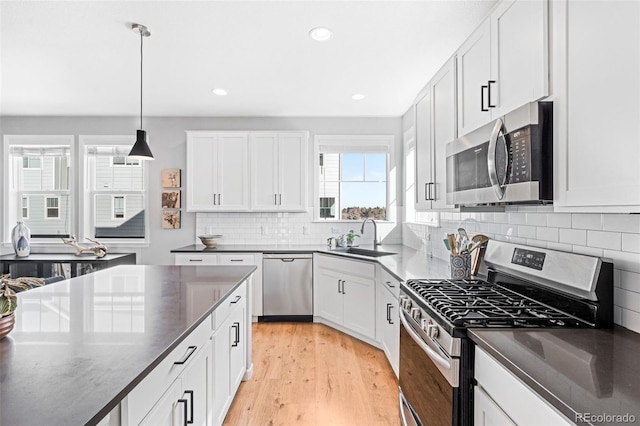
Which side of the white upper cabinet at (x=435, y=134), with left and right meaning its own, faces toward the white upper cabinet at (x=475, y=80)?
left

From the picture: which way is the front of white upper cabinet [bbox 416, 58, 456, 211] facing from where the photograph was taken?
facing to the left of the viewer

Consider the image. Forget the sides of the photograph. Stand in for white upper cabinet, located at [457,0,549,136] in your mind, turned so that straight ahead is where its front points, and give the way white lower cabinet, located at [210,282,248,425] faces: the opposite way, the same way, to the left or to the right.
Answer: the opposite way

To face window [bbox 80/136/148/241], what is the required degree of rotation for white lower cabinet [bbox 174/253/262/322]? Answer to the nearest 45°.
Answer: approximately 135° to its right

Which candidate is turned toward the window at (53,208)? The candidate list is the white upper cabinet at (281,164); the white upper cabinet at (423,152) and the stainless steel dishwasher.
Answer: the white upper cabinet at (423,152)

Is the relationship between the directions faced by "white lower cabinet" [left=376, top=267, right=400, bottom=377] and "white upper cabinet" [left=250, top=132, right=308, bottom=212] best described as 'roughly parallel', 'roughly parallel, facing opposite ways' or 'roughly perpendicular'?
roughly perpendicular

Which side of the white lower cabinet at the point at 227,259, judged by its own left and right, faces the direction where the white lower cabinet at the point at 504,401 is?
front

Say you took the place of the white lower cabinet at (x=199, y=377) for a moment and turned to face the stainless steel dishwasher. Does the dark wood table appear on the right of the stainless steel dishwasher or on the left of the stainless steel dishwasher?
left

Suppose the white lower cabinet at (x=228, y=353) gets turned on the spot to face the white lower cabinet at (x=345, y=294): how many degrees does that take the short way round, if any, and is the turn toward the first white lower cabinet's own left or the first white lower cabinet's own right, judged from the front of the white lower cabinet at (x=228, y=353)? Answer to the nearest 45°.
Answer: approximately 45° to the first white lower cabinet's own left

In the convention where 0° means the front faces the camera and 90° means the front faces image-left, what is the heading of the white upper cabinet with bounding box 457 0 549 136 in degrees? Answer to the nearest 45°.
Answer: approximately 45°

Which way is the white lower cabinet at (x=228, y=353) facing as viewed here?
to the viewer's right

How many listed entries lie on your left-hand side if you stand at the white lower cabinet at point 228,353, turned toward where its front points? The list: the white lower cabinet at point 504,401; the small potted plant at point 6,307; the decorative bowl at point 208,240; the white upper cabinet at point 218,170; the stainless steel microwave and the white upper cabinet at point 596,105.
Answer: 2

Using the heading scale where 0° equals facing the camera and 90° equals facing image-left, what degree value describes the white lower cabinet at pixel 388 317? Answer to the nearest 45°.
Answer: approximately 90°
